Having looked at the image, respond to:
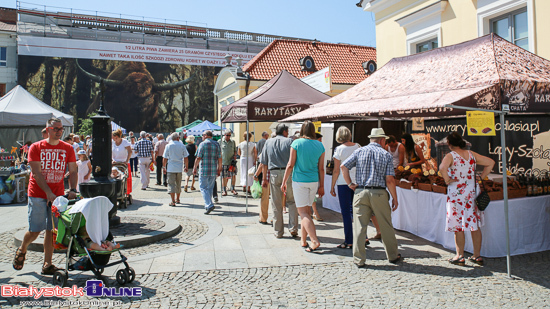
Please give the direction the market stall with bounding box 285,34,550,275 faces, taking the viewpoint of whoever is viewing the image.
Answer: facing the viewer and to the left of the viewer

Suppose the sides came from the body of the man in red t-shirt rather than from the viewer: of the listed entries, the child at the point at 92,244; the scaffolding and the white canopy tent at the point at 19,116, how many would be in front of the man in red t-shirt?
1

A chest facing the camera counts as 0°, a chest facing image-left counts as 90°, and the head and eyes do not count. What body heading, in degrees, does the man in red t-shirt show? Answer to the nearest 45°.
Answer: approximately 315°

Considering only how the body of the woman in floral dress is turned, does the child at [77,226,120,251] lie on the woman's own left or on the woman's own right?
on the woman's own left

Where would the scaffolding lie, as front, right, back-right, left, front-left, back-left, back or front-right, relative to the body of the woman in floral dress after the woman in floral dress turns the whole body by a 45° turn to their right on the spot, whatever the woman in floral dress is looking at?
front-left

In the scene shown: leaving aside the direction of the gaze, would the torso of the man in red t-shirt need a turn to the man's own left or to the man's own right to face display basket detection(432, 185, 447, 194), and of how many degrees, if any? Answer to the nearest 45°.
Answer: approximately 45° to the man's own left
